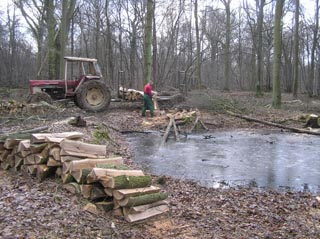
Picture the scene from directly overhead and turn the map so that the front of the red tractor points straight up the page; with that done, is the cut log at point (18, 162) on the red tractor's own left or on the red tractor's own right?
on the red tractor's own left

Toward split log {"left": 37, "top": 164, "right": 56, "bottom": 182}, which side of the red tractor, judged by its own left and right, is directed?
left

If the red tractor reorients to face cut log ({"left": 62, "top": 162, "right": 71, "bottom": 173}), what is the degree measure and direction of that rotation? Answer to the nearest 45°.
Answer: approximately 90° to its left

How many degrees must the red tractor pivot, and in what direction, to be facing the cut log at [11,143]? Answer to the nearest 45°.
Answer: approximately 90° to its left

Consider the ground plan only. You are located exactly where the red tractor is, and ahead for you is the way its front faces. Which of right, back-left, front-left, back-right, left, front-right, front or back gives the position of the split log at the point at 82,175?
left

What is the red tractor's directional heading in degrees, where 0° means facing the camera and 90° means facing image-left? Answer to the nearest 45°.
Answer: approximately 90°

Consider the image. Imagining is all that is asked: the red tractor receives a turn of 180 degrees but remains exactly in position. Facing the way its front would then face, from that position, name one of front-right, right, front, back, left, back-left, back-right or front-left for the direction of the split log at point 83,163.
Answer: right

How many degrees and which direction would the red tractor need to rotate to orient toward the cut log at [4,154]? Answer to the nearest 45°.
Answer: approximately 90° to its left

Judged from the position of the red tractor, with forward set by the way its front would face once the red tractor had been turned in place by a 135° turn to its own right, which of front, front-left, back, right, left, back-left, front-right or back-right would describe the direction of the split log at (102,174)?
back-right

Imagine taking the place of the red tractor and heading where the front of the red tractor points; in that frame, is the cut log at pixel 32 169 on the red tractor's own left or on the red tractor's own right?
on the red tractor's own left

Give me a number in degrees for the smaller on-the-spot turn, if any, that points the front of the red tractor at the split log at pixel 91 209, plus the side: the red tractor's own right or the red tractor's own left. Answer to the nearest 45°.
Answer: approximately 90° to the red tractor's own left

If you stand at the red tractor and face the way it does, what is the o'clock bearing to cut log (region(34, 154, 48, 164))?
The cut log is roughly at 9 o'clock from the red tractor.

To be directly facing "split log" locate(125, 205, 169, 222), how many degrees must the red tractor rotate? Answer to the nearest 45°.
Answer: approximately 90° to its left

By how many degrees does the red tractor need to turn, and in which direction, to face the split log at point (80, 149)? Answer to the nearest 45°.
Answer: approximately 90° to its left

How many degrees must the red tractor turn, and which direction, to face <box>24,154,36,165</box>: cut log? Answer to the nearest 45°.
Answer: approximately 90° to its left

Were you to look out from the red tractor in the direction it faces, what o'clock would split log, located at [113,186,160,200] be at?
The split log is roughly at 9 o'clock from the red tractor.

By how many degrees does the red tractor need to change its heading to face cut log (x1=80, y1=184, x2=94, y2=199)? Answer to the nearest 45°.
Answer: approximately 90° to its left
